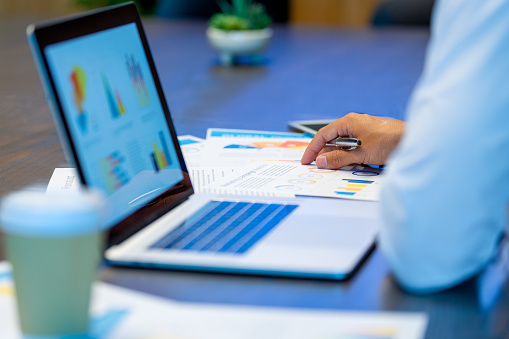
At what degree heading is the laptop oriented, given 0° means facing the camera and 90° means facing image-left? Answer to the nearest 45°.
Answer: approximately 270°

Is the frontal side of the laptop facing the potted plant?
no
